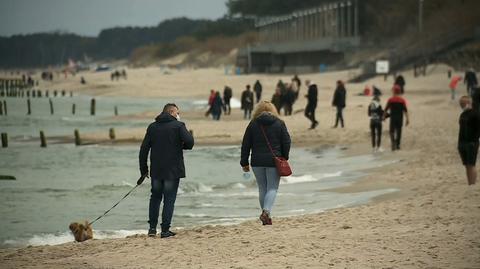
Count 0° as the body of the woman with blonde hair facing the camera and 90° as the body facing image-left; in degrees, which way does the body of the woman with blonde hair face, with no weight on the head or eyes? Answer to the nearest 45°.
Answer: approximately 180°

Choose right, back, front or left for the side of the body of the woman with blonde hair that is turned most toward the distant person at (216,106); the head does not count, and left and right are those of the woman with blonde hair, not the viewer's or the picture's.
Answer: front

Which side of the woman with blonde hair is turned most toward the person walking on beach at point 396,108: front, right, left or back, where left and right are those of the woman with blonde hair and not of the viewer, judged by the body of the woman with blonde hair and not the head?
front

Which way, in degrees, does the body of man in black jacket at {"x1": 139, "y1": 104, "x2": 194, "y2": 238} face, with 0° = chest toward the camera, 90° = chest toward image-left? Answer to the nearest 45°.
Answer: approximately 225°

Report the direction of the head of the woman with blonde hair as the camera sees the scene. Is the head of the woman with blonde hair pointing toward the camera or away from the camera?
away from the camera

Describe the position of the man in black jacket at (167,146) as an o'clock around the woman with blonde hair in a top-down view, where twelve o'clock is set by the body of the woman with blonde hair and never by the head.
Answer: The man in black jacket is roughly at 9 o'clock from the woman with blonde hair.
